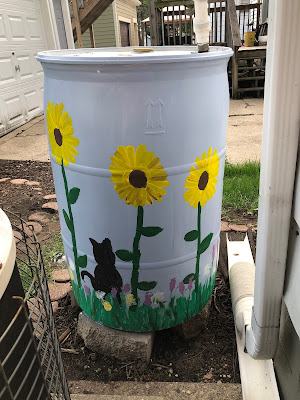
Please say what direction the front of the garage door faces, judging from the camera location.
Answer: facing the viewer and to the right of the viewer

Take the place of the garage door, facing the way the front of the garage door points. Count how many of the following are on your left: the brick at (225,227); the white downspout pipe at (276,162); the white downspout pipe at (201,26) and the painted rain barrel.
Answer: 0

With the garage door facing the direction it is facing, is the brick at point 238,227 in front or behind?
in front

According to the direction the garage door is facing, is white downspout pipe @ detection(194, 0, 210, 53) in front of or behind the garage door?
in front

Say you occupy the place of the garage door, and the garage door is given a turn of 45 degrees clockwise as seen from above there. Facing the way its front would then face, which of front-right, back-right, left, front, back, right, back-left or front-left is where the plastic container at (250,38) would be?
left

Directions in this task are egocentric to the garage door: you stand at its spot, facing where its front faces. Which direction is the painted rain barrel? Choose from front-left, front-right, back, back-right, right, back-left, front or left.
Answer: front-right

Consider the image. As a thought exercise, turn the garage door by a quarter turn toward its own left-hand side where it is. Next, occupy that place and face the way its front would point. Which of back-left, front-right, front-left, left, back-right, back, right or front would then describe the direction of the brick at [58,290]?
back-right
